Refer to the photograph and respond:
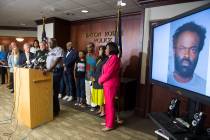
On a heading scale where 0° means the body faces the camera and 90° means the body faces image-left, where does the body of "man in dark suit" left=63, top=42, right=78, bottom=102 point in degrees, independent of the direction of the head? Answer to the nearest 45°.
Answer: approximately 45°

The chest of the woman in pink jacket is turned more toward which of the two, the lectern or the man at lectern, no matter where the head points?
the lectern

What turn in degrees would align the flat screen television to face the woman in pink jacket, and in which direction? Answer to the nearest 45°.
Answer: approximately 90° to its right

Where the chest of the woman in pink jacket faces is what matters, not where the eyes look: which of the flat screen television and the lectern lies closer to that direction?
the lectern

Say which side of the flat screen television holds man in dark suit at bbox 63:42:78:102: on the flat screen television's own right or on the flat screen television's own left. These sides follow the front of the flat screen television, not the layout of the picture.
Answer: on the flat screen television's own right

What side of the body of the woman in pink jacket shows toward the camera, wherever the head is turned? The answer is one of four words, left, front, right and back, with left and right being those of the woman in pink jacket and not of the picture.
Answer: left

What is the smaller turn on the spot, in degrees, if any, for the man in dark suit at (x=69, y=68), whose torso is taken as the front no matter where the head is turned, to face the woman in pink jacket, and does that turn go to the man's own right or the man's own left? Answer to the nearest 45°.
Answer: approximately 45° to the man's own left

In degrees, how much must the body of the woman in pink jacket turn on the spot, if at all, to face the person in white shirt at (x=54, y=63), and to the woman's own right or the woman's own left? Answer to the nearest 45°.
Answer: approximately 45° to the woman's own right

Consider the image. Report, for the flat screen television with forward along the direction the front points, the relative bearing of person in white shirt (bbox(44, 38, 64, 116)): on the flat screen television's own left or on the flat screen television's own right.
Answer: on the flat screen television's own right
